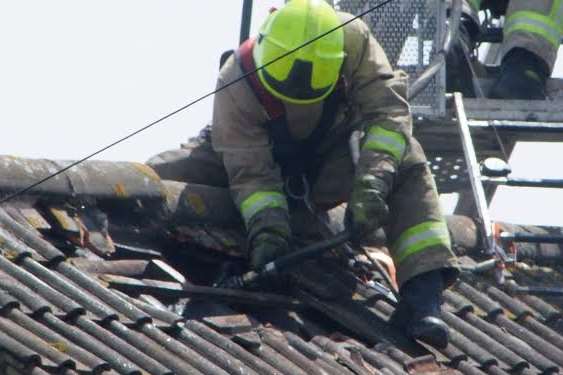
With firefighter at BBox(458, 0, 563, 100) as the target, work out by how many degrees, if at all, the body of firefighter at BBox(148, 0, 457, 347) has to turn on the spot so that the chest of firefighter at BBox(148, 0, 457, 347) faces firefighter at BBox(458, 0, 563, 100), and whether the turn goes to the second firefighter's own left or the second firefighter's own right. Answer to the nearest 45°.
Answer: approximately 135° to the second firefighter's own left

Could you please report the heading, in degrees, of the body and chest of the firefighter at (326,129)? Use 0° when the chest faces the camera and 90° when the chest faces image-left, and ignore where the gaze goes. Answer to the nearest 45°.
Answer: approximately 0°

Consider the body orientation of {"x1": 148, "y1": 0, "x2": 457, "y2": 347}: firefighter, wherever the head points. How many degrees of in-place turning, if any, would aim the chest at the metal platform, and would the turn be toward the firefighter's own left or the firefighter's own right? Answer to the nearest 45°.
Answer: approximately 135° to the firefighter's own left

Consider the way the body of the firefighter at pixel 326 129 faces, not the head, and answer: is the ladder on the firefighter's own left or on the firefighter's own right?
on the firefighter's own left
